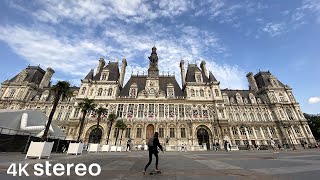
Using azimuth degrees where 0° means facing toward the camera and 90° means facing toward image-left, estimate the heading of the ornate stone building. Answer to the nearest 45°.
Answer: approximately 0°
